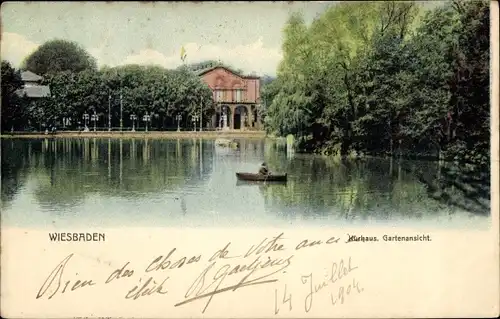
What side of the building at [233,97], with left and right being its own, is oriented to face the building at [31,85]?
right

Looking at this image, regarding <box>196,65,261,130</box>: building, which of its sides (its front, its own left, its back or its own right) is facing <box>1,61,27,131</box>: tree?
right

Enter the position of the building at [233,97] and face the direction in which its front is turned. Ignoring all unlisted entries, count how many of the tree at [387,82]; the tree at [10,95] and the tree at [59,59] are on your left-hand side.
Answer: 1

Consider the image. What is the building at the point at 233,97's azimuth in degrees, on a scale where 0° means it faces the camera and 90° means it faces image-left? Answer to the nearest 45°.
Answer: approximately 0°

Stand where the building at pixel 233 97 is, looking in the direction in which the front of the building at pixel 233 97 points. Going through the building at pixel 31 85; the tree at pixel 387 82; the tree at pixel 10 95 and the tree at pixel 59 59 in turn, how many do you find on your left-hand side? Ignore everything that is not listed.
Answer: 1

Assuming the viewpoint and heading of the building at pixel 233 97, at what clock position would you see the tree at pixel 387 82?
The tree is roughly at 11 o'clock from the building.
